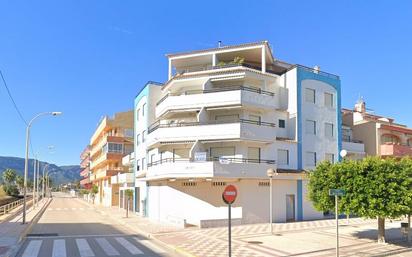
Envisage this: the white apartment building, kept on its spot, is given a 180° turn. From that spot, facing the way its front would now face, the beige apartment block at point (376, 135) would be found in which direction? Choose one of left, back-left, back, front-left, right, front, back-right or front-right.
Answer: front-right

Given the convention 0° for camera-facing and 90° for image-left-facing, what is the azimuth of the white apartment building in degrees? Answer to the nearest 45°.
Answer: approximately 0°
